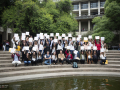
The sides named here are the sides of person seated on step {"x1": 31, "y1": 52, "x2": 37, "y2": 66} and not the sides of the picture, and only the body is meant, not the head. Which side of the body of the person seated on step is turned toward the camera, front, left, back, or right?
front

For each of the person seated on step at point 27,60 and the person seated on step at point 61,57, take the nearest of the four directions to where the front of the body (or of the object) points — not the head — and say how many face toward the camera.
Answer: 2

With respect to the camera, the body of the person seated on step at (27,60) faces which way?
toward the camera

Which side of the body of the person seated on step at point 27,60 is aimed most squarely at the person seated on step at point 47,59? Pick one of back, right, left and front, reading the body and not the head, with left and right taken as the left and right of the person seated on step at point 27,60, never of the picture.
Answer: left

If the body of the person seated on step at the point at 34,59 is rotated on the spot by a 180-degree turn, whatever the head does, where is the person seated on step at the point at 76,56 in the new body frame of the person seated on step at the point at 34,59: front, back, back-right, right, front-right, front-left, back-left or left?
right

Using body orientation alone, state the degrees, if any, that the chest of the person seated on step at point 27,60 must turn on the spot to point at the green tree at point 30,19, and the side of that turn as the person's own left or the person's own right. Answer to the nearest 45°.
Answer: approximately 180°

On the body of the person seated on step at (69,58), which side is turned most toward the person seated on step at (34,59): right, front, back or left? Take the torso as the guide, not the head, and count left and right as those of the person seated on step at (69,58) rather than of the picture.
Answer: right

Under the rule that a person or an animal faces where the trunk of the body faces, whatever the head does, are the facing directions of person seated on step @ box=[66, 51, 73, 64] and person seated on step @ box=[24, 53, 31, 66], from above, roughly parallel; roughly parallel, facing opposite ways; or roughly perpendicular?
roughly parallel

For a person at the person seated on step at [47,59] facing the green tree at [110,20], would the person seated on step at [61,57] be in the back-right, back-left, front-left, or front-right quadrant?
front-right

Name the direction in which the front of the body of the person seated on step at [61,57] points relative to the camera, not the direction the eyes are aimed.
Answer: toward the camera

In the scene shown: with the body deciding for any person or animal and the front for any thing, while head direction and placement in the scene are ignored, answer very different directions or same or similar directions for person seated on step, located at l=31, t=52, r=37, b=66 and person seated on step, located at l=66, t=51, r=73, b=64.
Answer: same or similar directions
